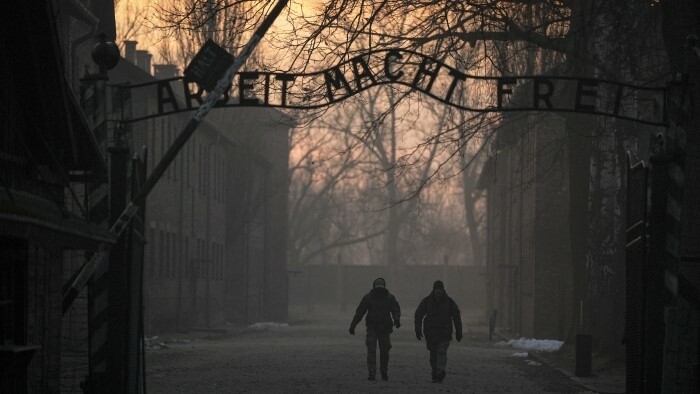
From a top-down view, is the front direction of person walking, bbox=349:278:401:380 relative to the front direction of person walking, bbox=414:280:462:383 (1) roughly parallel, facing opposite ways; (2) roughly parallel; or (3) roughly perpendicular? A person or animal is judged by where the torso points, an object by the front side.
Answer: roughly parallel
